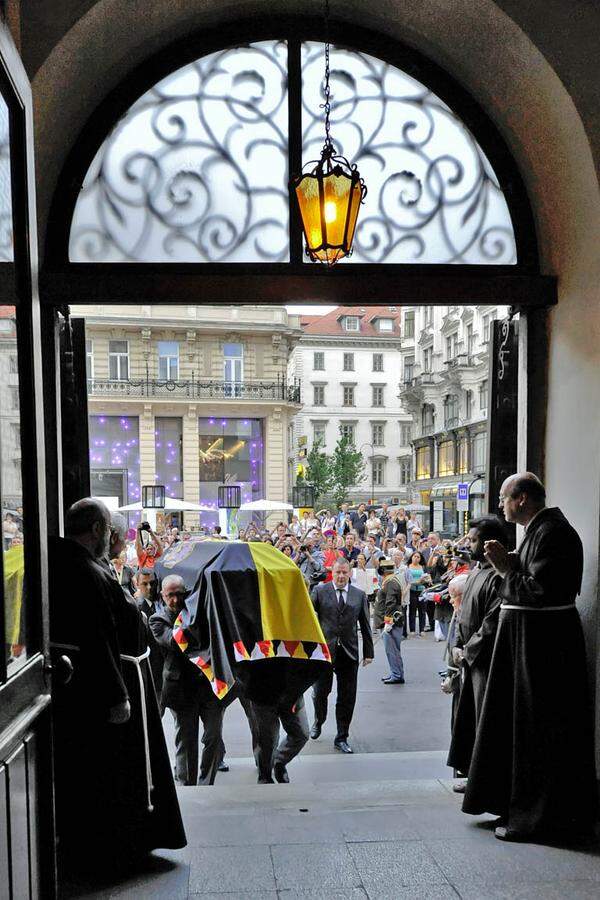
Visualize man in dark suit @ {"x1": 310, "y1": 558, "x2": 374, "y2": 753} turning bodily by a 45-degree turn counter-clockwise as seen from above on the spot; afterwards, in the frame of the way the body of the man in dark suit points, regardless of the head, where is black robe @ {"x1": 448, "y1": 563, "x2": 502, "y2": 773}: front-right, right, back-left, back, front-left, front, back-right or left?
front-right

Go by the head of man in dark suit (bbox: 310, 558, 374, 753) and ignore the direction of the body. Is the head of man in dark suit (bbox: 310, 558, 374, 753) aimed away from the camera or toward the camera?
toward the camera

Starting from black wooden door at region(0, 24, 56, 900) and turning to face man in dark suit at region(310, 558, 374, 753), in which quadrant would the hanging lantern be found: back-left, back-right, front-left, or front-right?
front-right

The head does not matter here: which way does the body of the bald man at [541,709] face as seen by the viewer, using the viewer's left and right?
facing to the left of the viewer

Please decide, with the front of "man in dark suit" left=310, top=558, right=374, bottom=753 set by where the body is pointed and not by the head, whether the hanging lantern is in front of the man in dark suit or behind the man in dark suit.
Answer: in front

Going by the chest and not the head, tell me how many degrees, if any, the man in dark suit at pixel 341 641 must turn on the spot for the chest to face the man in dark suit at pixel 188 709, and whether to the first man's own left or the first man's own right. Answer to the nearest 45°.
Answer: approximately 45° to the first man's own right

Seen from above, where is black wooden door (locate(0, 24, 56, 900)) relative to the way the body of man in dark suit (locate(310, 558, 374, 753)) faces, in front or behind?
in front

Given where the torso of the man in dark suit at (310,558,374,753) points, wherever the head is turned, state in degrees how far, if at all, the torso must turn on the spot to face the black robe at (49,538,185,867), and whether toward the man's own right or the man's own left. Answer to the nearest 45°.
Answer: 0° — they already face it

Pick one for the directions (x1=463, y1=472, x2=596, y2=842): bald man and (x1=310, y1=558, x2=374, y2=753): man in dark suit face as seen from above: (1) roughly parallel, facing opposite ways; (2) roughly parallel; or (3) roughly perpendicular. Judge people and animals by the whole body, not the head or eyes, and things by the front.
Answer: roughly perpendicular

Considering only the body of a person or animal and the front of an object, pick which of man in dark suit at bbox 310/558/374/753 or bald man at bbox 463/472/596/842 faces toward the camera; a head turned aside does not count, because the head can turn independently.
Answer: the man in dark suit

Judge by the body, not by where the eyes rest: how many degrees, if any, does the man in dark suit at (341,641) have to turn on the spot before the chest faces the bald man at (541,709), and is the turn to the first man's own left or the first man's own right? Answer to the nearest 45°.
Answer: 0° — they already face them

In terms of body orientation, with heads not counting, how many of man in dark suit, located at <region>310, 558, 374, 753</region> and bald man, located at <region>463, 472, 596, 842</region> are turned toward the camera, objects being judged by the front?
1

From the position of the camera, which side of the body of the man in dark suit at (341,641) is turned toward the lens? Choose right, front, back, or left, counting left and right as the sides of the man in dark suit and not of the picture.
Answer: front

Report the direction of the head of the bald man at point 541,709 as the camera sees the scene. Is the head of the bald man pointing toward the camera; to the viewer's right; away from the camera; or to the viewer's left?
to the viewer's left

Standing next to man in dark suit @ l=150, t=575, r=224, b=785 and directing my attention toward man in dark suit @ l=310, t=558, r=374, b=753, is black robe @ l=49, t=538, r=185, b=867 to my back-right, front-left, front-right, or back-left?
back-right
